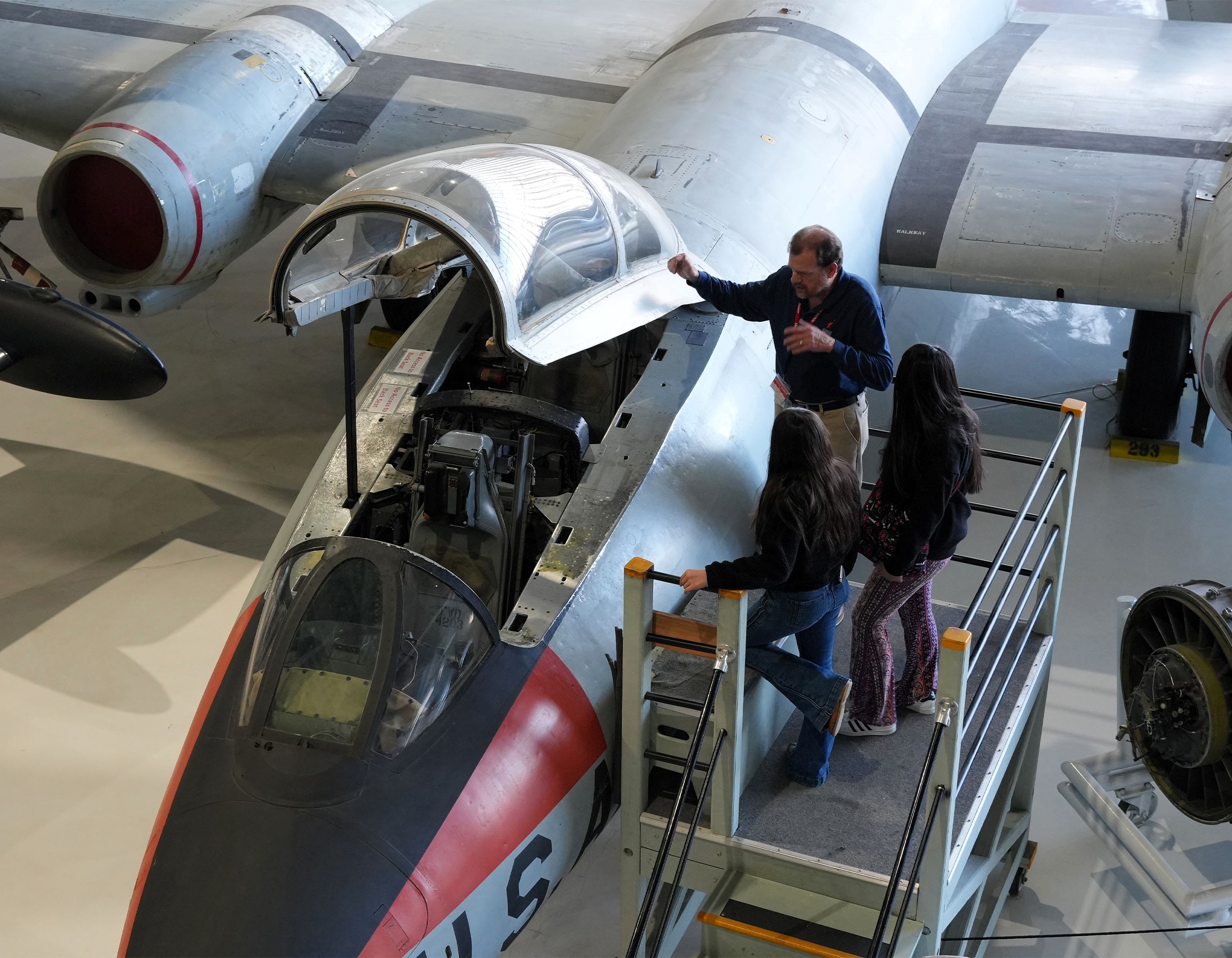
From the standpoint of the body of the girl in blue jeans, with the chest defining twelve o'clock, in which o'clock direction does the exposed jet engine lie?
The exposed jet engine is roughly at 3 o'clock from the girl in blue jeans.

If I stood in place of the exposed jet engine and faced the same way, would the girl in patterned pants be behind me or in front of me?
in front

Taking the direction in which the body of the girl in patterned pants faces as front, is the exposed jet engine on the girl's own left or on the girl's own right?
on the girl's own right

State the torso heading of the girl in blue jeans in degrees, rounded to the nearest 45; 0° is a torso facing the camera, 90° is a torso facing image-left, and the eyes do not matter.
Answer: approximately 135°

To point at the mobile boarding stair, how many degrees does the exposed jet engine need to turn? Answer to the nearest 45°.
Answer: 0° — it already faces it

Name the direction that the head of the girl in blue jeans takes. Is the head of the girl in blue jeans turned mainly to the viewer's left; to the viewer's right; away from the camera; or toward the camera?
away from the camera

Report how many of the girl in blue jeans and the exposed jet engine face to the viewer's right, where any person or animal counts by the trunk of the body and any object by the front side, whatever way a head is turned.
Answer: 0

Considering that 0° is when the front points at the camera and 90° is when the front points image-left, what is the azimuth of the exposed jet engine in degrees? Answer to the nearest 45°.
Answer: approximately 45°

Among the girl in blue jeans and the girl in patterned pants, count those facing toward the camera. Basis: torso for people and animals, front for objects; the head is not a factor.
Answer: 0

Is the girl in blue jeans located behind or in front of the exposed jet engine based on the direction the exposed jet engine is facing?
in front
